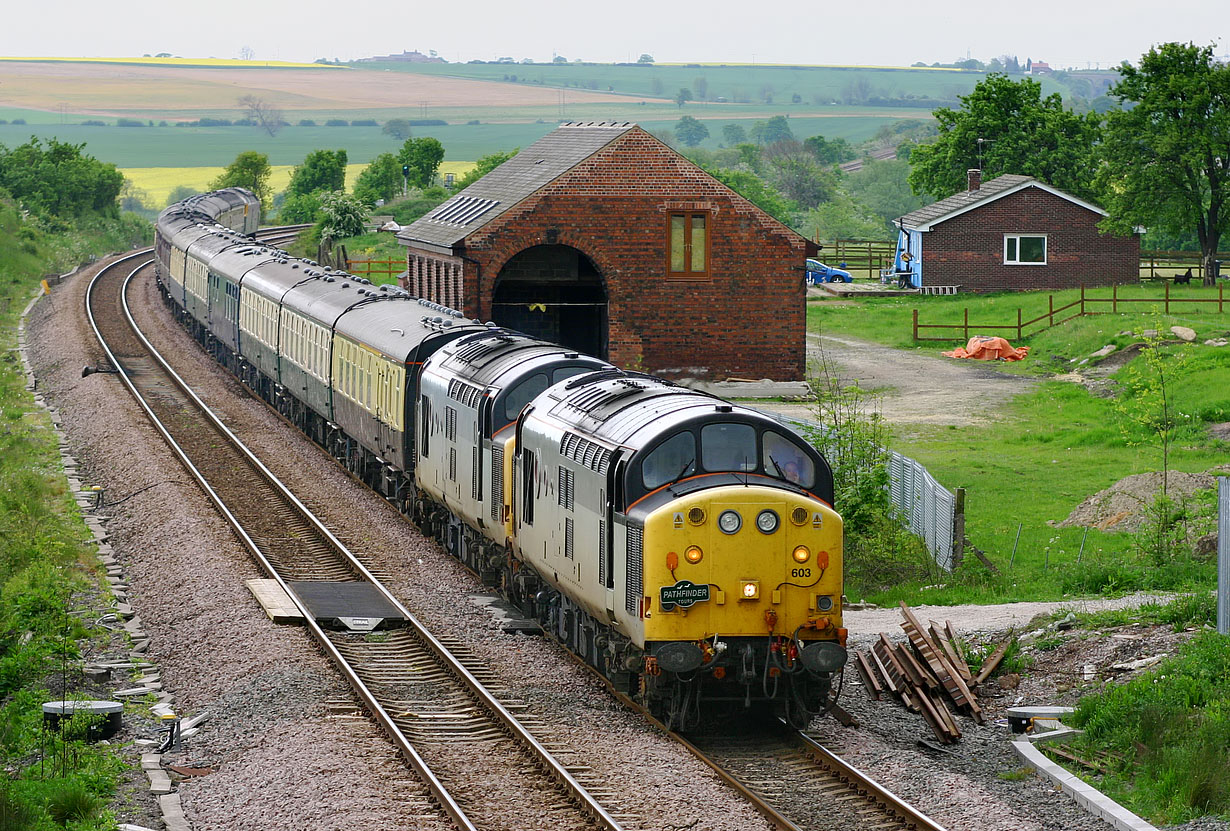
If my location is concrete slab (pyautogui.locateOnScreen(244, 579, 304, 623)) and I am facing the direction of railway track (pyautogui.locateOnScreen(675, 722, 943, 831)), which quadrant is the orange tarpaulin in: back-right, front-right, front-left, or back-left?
back-left

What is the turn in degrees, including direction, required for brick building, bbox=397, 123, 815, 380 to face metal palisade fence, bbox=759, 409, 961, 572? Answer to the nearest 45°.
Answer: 0° — it already faces it

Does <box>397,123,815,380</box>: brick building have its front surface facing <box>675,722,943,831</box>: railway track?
yes

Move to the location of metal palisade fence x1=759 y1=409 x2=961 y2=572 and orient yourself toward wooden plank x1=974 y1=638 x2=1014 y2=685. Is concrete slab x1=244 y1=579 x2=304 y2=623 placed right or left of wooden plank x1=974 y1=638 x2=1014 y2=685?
right

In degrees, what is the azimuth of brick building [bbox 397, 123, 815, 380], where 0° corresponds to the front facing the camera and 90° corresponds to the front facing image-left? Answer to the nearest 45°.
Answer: approximately 0°

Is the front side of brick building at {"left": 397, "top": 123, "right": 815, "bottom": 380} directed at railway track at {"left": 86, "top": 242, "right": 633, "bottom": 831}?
yes

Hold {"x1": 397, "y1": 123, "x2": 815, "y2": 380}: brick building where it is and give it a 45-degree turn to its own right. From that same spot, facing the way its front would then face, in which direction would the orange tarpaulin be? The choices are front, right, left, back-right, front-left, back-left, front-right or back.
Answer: back
